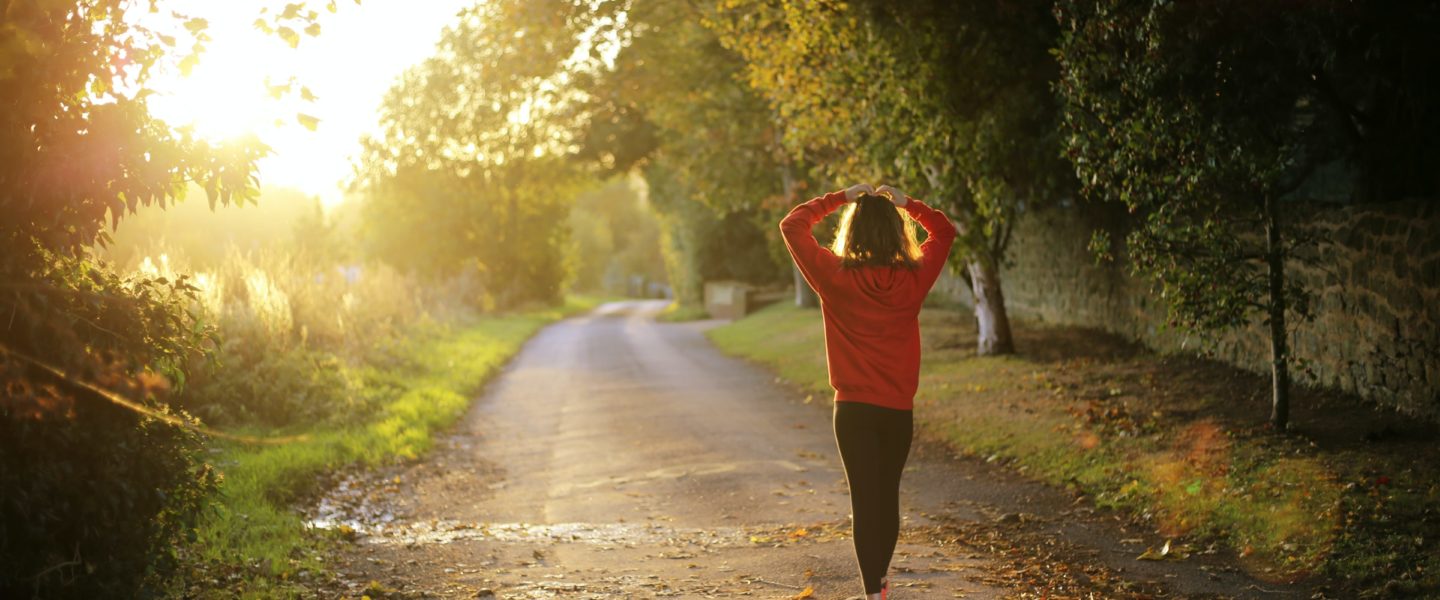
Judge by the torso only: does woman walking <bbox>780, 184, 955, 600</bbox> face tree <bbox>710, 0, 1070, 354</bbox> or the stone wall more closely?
the tree

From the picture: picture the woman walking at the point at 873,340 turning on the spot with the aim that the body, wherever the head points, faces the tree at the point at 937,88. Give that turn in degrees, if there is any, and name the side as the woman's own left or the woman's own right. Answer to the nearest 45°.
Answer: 0° — they already face it

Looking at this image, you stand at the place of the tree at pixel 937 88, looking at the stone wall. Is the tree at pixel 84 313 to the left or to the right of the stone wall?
right

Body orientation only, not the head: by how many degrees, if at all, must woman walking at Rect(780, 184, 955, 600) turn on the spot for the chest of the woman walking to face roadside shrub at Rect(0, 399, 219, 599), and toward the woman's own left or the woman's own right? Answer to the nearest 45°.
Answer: approximately 90° to the woman's own left

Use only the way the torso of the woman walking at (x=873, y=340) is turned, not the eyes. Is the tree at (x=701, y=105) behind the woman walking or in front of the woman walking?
in front

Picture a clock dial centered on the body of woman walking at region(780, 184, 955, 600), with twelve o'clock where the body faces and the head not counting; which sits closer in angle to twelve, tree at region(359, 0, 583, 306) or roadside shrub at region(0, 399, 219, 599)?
the tree

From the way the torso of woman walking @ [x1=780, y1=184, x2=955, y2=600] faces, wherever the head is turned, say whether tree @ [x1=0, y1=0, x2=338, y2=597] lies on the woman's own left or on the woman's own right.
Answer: on the woman's own left

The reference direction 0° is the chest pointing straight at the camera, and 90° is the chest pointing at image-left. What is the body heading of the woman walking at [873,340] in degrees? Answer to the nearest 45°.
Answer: approximately 180°

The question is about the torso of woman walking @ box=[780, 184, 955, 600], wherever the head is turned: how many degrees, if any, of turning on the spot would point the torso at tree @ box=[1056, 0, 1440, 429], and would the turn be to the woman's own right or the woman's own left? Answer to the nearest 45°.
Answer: approximately 45° to the woman's own right

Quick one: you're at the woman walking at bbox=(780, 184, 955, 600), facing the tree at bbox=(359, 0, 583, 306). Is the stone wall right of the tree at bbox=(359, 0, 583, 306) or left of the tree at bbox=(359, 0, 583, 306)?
right

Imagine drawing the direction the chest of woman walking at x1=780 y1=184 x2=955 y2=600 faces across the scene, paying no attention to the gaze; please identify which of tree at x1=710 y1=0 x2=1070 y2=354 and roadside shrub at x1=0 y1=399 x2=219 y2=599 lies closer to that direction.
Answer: the tree

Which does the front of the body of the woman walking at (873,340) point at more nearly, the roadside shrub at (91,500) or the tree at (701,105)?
the tree
